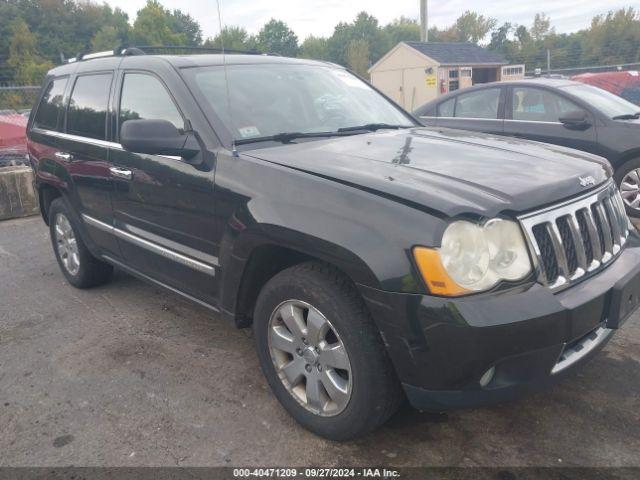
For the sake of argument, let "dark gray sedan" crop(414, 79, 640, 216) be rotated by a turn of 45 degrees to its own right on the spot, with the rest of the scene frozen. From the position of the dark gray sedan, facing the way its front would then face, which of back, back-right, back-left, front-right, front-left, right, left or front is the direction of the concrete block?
right

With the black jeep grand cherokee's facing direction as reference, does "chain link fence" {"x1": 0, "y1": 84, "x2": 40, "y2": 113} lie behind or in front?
behind

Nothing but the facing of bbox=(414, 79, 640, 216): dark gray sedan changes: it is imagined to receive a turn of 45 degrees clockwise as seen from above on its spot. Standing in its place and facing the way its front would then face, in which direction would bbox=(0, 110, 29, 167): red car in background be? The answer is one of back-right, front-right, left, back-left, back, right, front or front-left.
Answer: right

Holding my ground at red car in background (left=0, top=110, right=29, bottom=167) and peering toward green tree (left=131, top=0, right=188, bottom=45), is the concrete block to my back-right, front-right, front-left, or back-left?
back-right

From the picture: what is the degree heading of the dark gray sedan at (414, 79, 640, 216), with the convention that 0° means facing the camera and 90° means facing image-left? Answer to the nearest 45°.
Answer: approximately 315°

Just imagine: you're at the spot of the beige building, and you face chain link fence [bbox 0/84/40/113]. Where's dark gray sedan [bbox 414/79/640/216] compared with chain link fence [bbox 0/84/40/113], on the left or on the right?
left

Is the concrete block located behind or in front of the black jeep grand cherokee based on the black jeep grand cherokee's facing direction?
behind

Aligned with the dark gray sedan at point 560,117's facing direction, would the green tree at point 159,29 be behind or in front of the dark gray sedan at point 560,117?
behind

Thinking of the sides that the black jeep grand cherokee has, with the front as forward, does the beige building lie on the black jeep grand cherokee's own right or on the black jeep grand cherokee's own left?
on the black jeep grand cherokee's own left
